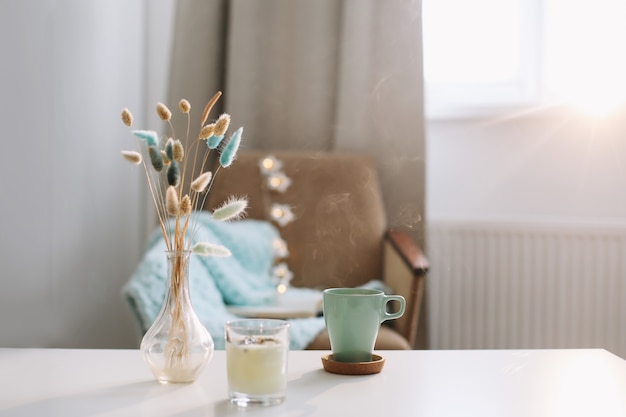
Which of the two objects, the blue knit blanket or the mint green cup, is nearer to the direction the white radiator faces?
the mint green cup

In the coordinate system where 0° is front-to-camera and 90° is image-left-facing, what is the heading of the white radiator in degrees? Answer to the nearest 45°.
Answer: approximately 0°

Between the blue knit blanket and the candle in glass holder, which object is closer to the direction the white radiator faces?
the candle in glass holder

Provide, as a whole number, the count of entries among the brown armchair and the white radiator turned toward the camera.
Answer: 2

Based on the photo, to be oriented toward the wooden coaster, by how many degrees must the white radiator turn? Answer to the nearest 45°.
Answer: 0° — it already faces it

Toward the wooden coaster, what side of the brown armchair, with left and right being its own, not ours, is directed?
front

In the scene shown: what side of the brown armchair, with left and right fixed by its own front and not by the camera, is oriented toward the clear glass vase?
front

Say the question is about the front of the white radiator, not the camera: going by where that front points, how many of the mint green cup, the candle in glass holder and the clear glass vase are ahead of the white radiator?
3

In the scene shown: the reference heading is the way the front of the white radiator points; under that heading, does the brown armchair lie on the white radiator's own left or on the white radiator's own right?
on the white radiator's own right

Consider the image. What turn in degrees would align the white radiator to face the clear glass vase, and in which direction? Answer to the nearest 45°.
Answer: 0° — it already faces it
